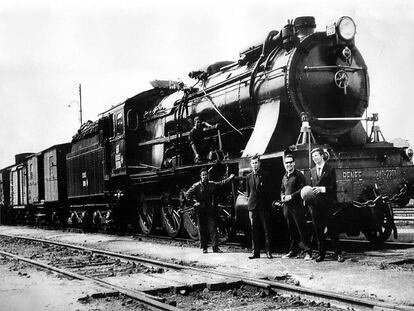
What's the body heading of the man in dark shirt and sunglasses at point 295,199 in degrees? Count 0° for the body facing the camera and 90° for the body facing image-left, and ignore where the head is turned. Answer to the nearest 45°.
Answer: approximately 45°

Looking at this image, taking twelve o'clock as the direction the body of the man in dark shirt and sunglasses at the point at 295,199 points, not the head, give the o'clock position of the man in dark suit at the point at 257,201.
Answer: the man in dark suit at the point at 257,201 is roughly at 3 o'clock from the man in dark shirt and sunglasses at the point at 295,199.

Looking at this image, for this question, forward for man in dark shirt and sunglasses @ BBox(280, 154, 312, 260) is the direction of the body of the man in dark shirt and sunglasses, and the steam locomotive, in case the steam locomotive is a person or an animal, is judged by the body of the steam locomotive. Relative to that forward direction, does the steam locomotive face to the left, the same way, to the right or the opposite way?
to the left

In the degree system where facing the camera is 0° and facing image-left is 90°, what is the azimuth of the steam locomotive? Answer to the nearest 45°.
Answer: approximately 315°

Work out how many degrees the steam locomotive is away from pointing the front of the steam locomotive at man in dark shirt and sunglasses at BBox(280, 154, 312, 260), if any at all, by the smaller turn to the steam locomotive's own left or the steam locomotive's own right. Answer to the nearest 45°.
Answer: approximately 45° to the steam locomotive's own right

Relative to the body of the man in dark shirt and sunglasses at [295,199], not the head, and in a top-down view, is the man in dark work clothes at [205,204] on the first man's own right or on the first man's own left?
on the first man's own right

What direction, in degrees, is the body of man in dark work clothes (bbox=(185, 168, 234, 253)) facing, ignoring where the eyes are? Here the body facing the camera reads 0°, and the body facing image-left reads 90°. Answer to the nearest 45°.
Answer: approximately 0°
